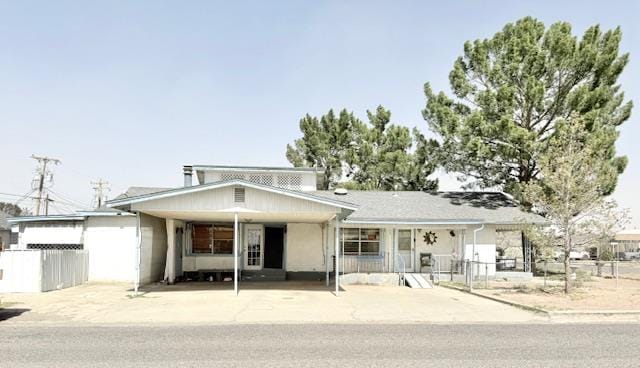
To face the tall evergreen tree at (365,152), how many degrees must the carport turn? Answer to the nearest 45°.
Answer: approximately 135° to its left

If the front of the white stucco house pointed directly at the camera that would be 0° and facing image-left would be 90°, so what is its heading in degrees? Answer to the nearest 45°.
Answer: approximately 0°

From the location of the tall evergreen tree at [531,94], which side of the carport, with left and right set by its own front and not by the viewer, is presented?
left

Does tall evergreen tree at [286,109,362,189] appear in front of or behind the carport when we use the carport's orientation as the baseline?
behind

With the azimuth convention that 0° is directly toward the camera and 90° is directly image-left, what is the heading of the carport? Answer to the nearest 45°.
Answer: approximately 0°

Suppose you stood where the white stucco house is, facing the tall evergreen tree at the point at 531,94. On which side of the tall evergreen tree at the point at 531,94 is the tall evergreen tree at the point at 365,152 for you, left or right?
left
